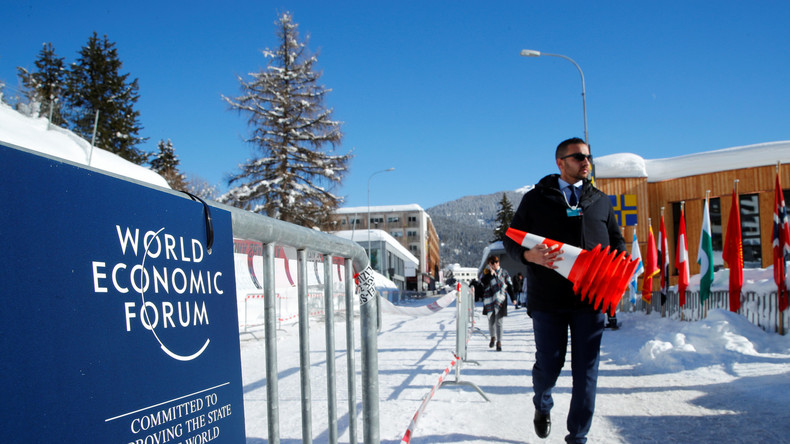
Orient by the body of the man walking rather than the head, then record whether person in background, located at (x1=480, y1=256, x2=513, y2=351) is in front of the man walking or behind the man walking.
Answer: behind

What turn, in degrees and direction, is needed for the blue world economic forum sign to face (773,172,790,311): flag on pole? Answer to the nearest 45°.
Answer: approximately 90° to its left

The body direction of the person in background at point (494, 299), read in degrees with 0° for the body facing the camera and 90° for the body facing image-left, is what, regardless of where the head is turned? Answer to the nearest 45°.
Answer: approximately 0°

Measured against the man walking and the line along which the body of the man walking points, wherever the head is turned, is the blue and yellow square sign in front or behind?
behind

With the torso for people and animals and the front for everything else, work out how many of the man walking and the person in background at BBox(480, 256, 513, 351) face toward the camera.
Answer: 2

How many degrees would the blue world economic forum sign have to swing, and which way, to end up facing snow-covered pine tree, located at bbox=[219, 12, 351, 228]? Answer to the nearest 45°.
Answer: approximately 135° to its left

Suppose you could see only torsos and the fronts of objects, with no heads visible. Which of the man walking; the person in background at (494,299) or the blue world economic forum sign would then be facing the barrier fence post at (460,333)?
the person in background

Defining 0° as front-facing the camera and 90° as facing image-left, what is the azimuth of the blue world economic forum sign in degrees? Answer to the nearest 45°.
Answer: approximately 315°

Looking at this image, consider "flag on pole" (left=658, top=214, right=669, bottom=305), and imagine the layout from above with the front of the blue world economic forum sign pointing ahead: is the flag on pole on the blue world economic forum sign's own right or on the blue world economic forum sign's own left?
on the blue world economic forum sign's own left
